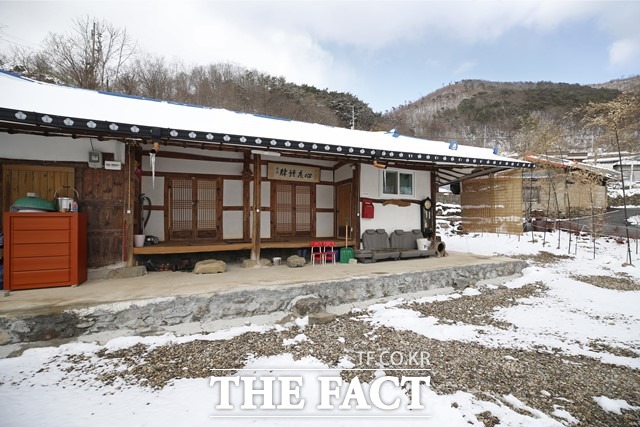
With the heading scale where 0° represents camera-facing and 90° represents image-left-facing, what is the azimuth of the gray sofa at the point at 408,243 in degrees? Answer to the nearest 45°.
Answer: approximately 315°

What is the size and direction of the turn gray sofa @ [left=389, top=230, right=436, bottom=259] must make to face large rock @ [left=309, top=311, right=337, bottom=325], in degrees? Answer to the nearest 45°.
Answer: approximately 45° to its right

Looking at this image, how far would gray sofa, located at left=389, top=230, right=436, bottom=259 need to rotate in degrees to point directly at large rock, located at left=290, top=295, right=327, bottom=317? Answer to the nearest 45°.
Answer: approximately 45° to its right

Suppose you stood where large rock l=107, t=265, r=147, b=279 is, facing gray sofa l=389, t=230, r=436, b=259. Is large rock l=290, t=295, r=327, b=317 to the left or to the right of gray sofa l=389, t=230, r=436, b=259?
right

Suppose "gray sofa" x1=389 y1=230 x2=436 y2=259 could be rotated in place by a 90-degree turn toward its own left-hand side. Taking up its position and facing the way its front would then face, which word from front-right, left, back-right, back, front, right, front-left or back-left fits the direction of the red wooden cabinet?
back

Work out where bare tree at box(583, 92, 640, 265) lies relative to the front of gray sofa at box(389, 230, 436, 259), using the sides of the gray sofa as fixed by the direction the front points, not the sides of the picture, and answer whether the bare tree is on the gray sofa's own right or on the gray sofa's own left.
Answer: on the gray sofa's own left

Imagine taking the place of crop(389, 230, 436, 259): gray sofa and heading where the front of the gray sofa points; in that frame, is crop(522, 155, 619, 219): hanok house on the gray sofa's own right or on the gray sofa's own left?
on the gray sofa's own left

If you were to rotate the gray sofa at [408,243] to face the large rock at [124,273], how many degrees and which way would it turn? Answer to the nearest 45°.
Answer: approximately 90° to its right

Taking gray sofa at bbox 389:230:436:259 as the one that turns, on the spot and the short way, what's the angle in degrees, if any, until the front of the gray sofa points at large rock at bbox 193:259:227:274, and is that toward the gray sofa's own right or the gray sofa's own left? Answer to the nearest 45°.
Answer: approximately 90° to the gray sofa's own right

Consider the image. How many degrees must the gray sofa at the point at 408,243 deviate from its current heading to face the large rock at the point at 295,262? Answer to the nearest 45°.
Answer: approximately 90° to its right
